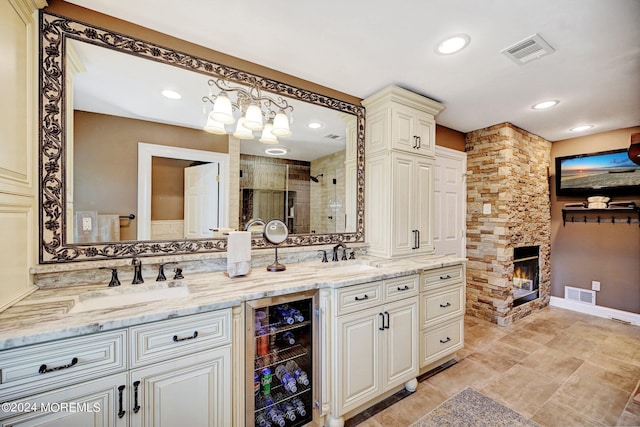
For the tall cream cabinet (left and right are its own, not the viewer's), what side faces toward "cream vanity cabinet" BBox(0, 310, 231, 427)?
right

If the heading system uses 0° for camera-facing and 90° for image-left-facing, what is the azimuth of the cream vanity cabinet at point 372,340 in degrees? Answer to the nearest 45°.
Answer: approximately 315°

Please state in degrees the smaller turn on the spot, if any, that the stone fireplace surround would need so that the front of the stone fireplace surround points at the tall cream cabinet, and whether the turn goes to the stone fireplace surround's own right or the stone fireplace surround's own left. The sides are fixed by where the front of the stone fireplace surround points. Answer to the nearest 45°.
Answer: approximately 90° to the stone fireplace surround's own right

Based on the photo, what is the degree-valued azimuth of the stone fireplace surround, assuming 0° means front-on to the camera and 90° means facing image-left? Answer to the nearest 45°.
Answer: approximately 315°

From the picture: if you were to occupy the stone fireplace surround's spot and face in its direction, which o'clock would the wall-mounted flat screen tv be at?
The wall-mounted flat screen tv is roughly at 9 o'clock from the stone fireplace surround.

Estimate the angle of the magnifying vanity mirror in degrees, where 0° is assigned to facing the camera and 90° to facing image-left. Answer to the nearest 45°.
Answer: approximately 0°

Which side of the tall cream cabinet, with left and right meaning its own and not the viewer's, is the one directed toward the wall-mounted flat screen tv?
left
